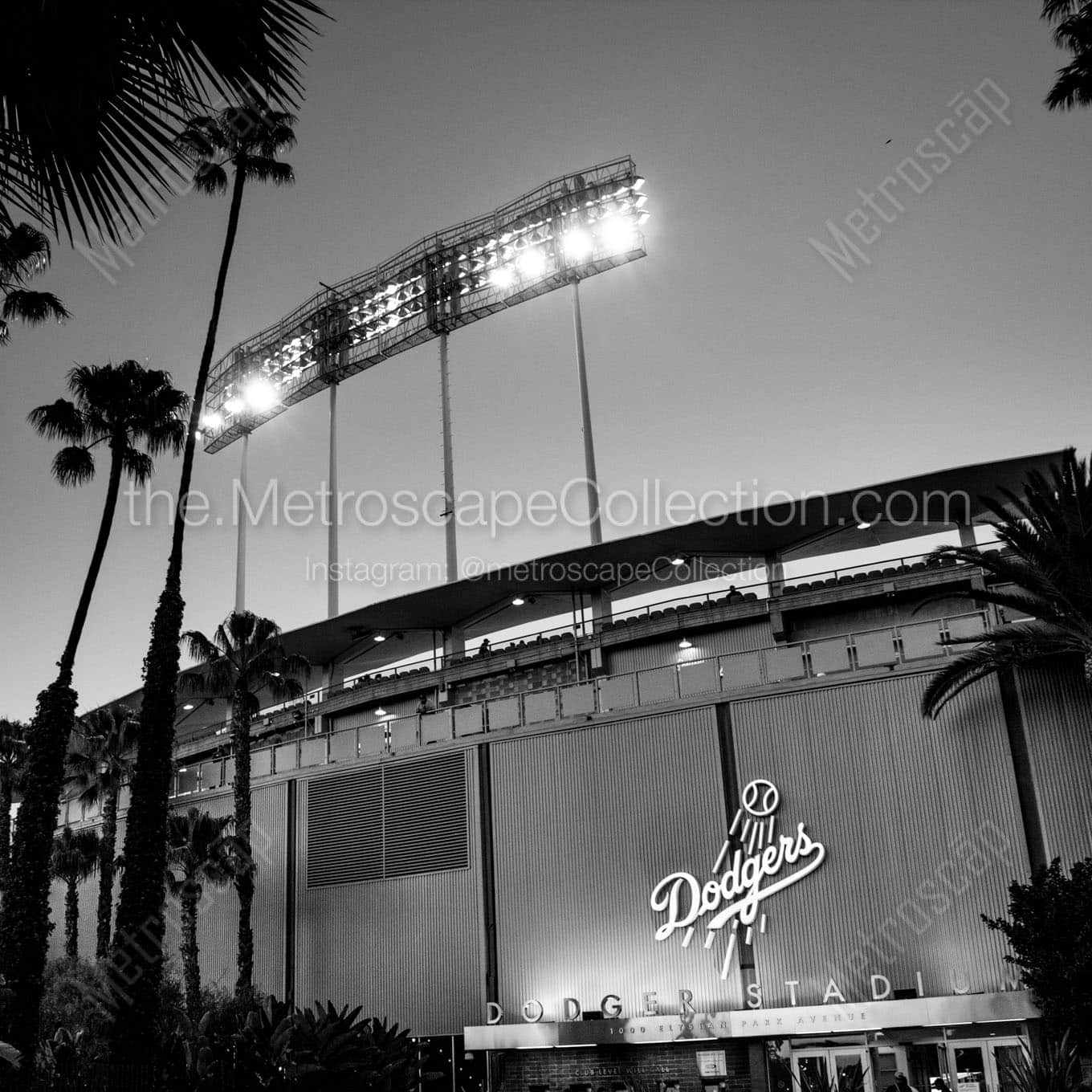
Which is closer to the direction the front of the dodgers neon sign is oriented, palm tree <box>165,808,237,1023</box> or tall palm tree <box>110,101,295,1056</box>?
the tall palm tree

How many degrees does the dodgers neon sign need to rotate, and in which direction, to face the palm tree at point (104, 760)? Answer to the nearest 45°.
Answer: approximately 135° to its right

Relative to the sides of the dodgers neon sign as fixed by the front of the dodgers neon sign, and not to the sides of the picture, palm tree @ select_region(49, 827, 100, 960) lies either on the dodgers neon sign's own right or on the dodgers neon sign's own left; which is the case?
on the dodgers neon sign's own right

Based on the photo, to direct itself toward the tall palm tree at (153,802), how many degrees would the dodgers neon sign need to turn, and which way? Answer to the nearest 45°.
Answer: approximately 45° to its right

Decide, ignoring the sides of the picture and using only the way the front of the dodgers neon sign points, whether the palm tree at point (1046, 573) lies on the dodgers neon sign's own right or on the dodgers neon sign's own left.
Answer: on the dodgers neon sign's own left

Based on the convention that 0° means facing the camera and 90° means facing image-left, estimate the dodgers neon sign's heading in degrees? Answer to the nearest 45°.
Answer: approximately 0°

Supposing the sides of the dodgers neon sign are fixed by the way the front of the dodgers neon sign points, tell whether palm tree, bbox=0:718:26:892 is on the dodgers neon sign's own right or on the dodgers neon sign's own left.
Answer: on the dodgers neon sign's own right

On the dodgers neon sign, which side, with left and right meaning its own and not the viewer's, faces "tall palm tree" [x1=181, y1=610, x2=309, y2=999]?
right

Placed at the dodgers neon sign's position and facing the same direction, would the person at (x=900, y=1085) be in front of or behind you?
in front

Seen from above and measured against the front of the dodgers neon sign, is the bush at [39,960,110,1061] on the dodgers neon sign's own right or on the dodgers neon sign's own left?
on the dodgers neon sign's own right
